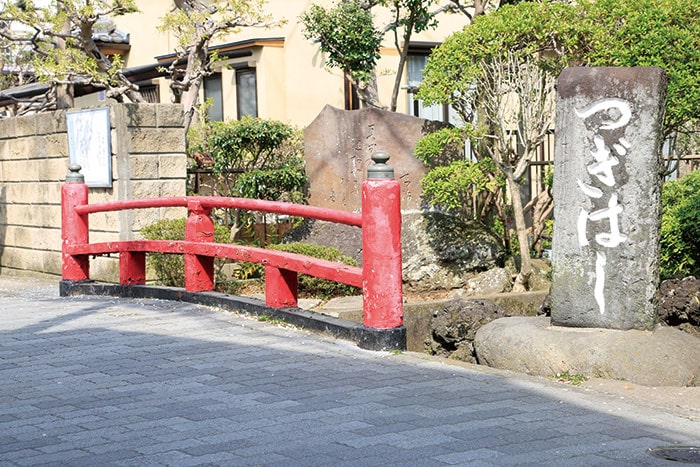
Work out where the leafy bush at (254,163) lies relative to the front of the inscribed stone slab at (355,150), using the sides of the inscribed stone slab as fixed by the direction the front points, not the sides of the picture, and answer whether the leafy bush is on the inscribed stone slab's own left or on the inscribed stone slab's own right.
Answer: on the inscribed stone slab's own right

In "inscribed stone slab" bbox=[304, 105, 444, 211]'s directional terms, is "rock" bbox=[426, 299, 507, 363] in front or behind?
in front

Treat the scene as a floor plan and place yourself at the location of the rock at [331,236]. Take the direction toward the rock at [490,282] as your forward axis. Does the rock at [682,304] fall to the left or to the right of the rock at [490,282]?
right

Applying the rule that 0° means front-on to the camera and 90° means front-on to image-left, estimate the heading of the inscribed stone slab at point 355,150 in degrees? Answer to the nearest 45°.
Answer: approximately 0°

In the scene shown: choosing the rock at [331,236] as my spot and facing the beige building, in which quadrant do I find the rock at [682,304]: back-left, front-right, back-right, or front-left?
back-right

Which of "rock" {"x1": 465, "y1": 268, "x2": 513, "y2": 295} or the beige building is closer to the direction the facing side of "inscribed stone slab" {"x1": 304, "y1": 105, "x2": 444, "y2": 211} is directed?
the rock

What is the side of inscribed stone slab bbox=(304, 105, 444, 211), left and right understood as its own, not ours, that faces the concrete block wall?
right

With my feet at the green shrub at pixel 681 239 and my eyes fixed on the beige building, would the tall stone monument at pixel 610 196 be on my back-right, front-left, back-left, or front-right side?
back-left

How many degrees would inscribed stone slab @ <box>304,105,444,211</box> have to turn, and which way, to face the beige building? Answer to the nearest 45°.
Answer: approximately 180°

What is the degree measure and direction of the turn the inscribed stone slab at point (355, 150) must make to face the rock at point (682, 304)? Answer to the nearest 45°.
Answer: approximately 45° to its left
